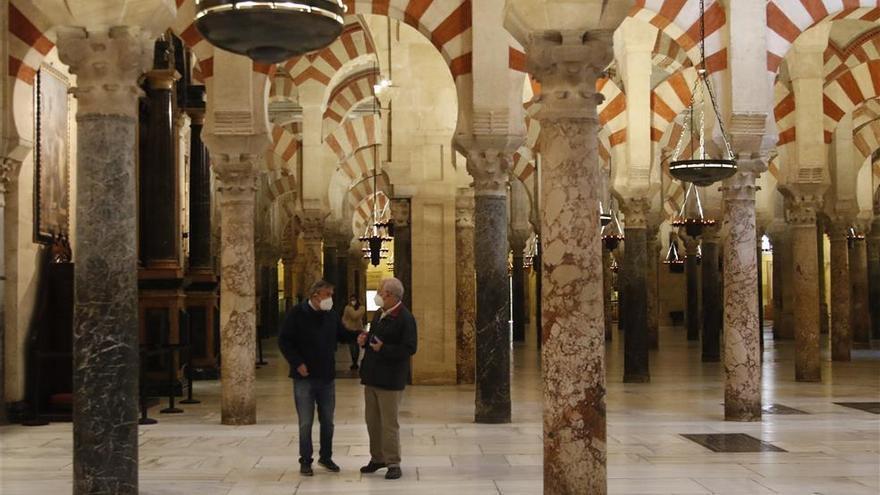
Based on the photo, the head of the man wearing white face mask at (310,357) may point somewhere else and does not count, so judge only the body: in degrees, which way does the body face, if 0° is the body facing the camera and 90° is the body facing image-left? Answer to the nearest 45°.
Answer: approximately 315°

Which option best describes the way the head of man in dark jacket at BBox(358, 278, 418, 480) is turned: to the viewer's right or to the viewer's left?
to the viewer's left

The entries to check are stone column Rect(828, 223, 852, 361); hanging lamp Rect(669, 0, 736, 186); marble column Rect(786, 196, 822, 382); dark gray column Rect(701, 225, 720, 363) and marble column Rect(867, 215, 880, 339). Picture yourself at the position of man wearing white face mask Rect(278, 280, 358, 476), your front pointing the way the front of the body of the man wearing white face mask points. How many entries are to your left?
5

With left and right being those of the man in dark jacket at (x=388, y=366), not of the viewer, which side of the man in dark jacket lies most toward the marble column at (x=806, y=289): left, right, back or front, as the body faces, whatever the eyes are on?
back

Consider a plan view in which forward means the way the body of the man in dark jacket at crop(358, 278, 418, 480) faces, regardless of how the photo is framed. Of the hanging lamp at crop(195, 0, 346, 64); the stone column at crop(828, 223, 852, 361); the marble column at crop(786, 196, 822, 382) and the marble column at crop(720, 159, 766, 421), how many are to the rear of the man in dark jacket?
3

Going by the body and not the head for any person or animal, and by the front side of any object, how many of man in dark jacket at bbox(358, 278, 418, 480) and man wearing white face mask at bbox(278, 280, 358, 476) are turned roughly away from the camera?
0

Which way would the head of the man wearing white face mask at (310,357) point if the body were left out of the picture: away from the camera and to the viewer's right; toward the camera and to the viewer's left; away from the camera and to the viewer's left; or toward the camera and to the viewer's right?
toward the camera and to the viewer's right

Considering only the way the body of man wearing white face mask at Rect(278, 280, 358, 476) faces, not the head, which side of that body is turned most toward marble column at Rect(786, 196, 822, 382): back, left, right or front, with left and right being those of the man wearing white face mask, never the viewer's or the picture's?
left

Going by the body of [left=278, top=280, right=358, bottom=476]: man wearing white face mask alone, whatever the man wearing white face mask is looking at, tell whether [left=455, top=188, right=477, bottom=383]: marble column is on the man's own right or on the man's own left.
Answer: on the man's own left

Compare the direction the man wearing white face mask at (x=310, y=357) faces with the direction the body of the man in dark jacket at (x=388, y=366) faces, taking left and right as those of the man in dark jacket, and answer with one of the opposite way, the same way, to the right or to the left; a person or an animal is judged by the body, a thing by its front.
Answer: to the left

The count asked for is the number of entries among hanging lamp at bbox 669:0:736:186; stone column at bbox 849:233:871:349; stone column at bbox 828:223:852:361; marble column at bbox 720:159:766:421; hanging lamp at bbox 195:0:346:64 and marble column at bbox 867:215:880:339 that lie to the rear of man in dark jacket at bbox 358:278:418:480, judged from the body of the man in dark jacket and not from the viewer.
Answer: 5

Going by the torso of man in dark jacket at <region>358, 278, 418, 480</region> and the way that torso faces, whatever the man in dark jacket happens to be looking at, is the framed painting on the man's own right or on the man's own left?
on the man's own right

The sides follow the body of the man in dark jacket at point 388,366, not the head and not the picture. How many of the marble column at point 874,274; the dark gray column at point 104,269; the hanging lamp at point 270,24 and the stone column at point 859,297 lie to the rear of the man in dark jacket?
2
